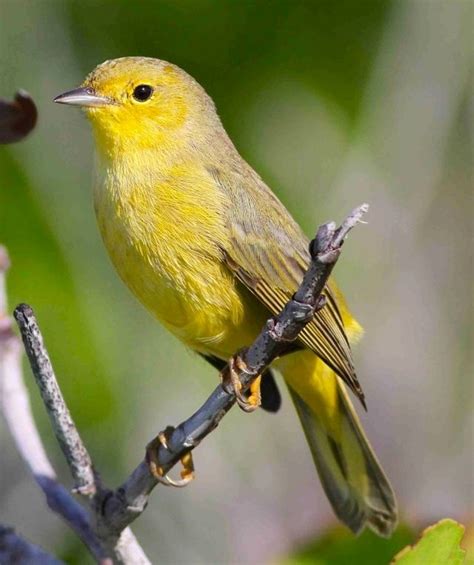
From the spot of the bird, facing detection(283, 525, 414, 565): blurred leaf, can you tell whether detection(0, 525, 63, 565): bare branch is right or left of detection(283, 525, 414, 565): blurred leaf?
right

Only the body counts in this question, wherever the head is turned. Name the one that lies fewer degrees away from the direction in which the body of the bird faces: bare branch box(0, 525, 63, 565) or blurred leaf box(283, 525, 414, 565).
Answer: the bare branch

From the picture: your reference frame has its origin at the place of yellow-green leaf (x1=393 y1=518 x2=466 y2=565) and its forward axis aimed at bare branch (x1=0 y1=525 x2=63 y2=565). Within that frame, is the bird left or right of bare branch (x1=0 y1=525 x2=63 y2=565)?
right

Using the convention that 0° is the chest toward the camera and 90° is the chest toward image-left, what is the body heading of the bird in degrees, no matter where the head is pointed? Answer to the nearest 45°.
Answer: approximately 45°

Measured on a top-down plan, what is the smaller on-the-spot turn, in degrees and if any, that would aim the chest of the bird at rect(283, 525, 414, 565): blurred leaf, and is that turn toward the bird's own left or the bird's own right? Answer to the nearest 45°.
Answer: approximately 90° to the bird's own left

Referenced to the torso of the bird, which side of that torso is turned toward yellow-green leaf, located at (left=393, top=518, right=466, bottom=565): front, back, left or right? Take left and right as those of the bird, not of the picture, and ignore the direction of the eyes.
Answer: left
